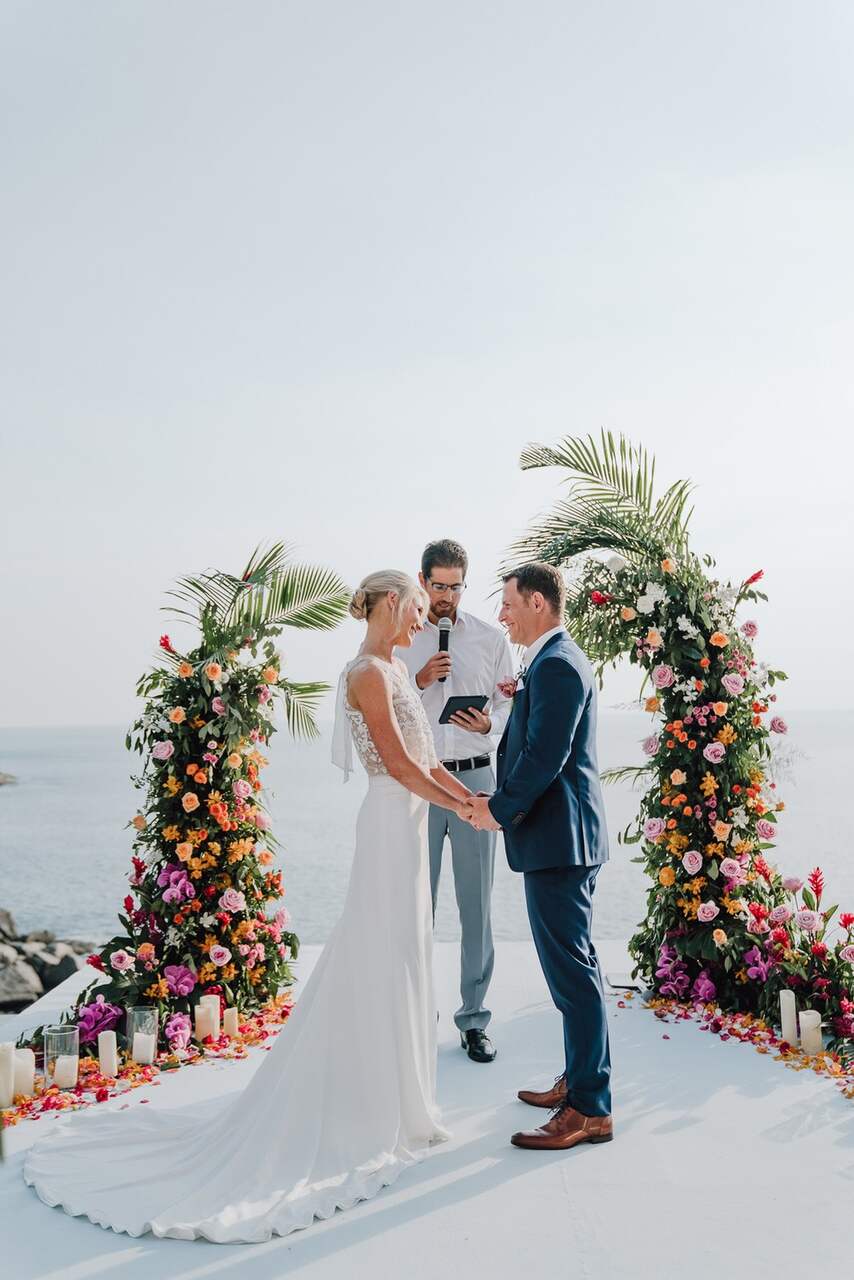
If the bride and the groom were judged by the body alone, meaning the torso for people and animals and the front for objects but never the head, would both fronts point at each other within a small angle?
yes

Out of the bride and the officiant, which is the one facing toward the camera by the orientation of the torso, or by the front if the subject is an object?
the officiant

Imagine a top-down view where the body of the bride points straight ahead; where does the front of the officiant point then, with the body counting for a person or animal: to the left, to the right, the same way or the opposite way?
to the right

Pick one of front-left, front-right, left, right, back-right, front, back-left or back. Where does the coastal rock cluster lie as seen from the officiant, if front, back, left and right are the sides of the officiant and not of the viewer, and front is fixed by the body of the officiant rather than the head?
back-right

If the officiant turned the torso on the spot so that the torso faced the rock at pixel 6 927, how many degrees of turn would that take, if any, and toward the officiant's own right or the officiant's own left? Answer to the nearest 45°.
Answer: approximately 135° to the officiant's own right

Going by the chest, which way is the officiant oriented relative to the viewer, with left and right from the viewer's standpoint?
facing the viewer

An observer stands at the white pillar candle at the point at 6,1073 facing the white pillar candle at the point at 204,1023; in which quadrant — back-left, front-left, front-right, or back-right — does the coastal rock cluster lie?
front-left

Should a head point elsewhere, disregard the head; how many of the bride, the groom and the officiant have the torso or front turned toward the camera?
1

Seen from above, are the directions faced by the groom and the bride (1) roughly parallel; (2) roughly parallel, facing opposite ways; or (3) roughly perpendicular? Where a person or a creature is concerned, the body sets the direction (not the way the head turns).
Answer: roughly parallel, facing opposite ways

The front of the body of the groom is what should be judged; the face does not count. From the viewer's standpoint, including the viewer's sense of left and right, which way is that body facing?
facing to the left of the viewer

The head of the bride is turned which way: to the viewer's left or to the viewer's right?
to the viewer's right

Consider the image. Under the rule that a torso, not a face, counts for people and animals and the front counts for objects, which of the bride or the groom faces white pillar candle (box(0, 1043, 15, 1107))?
the groom

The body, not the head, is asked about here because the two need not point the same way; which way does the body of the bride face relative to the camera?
to the viewer's right

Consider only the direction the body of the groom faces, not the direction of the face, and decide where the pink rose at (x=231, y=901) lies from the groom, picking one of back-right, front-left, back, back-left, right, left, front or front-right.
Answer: front-right

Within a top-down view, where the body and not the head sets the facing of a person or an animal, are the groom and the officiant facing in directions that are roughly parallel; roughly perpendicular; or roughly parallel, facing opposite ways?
roughly perpendicular

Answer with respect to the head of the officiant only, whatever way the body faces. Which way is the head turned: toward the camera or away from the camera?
toward the camera
